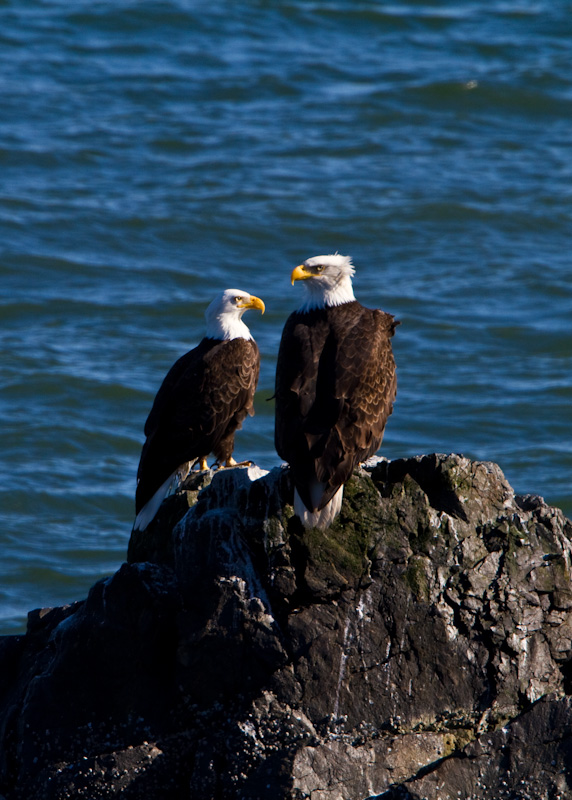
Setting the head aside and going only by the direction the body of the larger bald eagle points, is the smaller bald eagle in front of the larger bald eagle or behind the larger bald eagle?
in front

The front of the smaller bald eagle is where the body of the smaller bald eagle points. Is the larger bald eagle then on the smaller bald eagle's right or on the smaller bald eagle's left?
on the smaller bald eagle's right

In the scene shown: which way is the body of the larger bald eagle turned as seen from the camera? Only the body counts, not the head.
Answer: away from the camera
